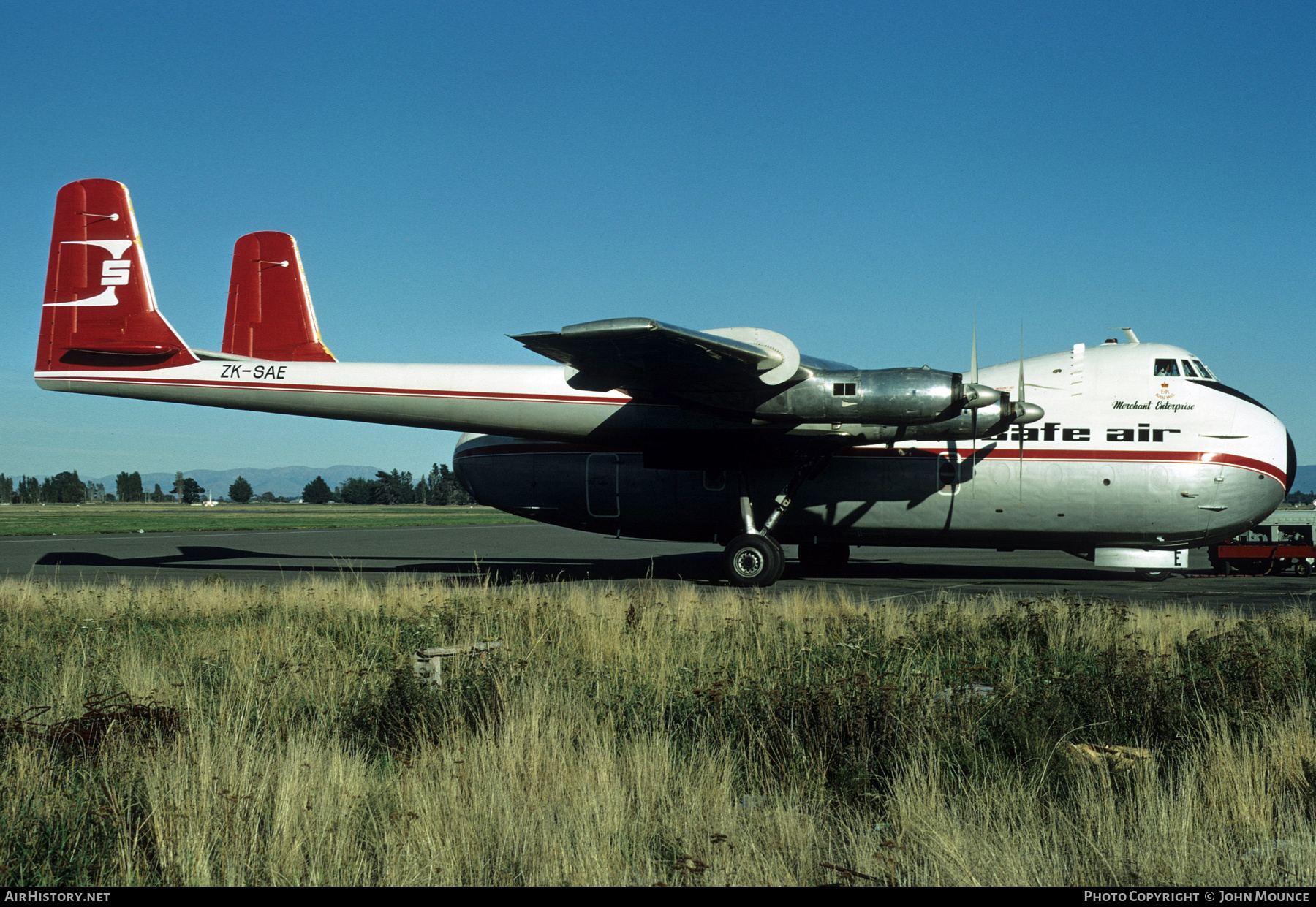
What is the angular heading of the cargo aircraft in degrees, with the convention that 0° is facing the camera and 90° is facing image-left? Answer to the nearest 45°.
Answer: approximately 270°
